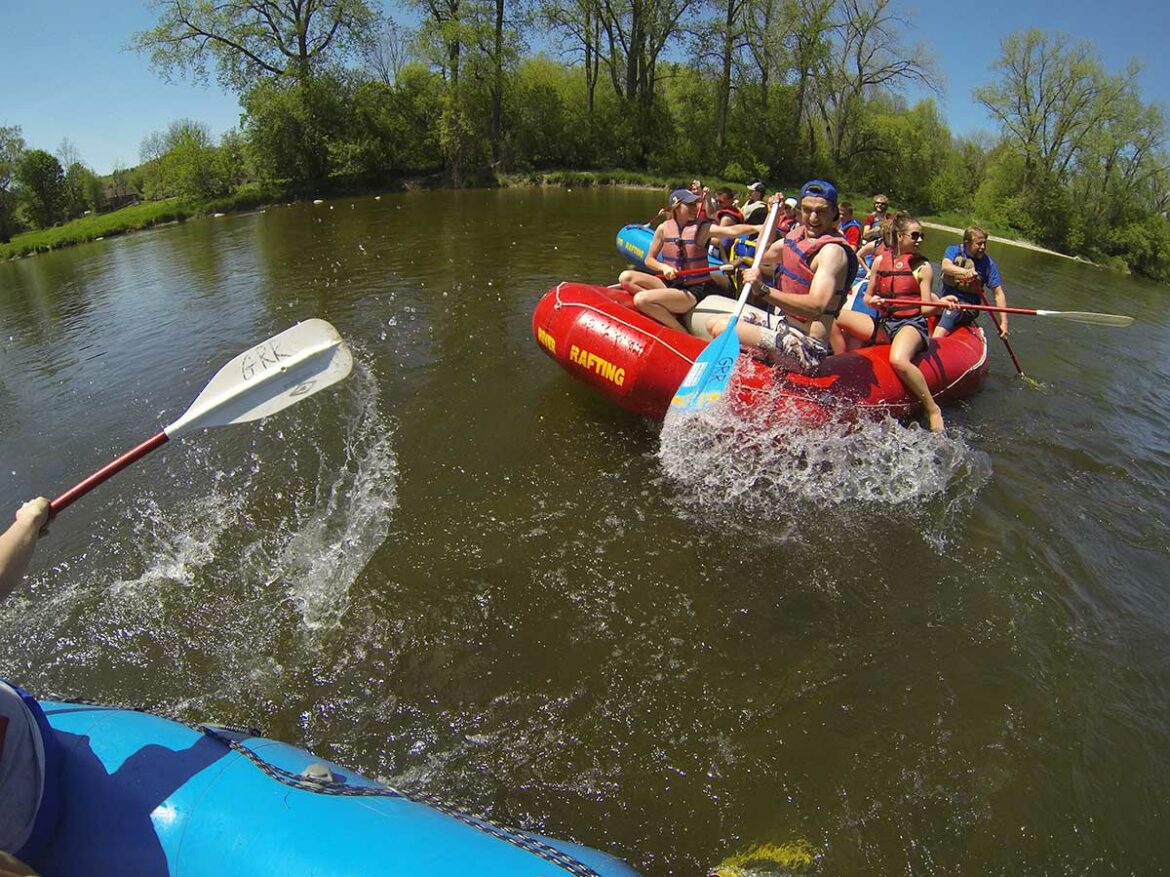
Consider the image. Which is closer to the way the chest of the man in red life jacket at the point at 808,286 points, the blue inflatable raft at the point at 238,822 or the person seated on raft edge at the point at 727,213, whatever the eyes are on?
the blue inflatable raft

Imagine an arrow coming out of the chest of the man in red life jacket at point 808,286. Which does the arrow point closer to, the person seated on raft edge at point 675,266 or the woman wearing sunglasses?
the person seated on raft edge

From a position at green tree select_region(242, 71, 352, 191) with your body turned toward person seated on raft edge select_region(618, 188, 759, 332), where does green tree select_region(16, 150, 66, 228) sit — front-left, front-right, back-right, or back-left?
back-right

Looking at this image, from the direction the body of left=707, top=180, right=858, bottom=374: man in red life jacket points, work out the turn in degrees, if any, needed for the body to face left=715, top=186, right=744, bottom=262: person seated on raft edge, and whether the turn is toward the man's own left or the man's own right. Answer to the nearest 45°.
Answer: approximately 135° to the man's own right

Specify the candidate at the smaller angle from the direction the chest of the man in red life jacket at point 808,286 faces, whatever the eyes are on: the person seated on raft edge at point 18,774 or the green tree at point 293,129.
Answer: the person seated on raft edge

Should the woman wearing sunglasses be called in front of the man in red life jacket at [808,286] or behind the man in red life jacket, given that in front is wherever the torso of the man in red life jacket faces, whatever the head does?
behind

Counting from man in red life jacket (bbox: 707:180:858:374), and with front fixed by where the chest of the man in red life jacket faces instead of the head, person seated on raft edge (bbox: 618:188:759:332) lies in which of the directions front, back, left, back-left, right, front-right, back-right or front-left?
right

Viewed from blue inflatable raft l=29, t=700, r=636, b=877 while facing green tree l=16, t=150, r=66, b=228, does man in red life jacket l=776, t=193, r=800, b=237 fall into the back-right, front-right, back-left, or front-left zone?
front-right

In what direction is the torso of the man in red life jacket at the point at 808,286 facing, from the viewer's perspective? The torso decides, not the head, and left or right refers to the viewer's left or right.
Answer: facing the viewer and to the left of the viewer

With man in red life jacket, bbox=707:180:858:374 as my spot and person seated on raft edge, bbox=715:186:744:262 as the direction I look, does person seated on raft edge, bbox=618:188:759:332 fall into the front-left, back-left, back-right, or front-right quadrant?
front-left

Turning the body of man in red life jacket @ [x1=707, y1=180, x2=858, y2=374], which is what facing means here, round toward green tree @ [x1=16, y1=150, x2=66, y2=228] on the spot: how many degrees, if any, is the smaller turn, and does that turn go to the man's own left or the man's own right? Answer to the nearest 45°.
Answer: approximately 90° to the man's own right

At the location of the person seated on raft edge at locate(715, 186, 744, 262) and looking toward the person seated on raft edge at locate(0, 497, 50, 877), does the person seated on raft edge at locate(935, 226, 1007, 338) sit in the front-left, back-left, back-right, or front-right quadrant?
front-left

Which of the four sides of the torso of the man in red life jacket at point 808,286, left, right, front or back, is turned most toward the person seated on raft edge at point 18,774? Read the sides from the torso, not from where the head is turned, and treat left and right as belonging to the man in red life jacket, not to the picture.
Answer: front

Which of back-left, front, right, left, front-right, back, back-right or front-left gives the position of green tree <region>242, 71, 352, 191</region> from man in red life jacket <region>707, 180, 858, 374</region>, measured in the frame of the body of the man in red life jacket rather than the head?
right
